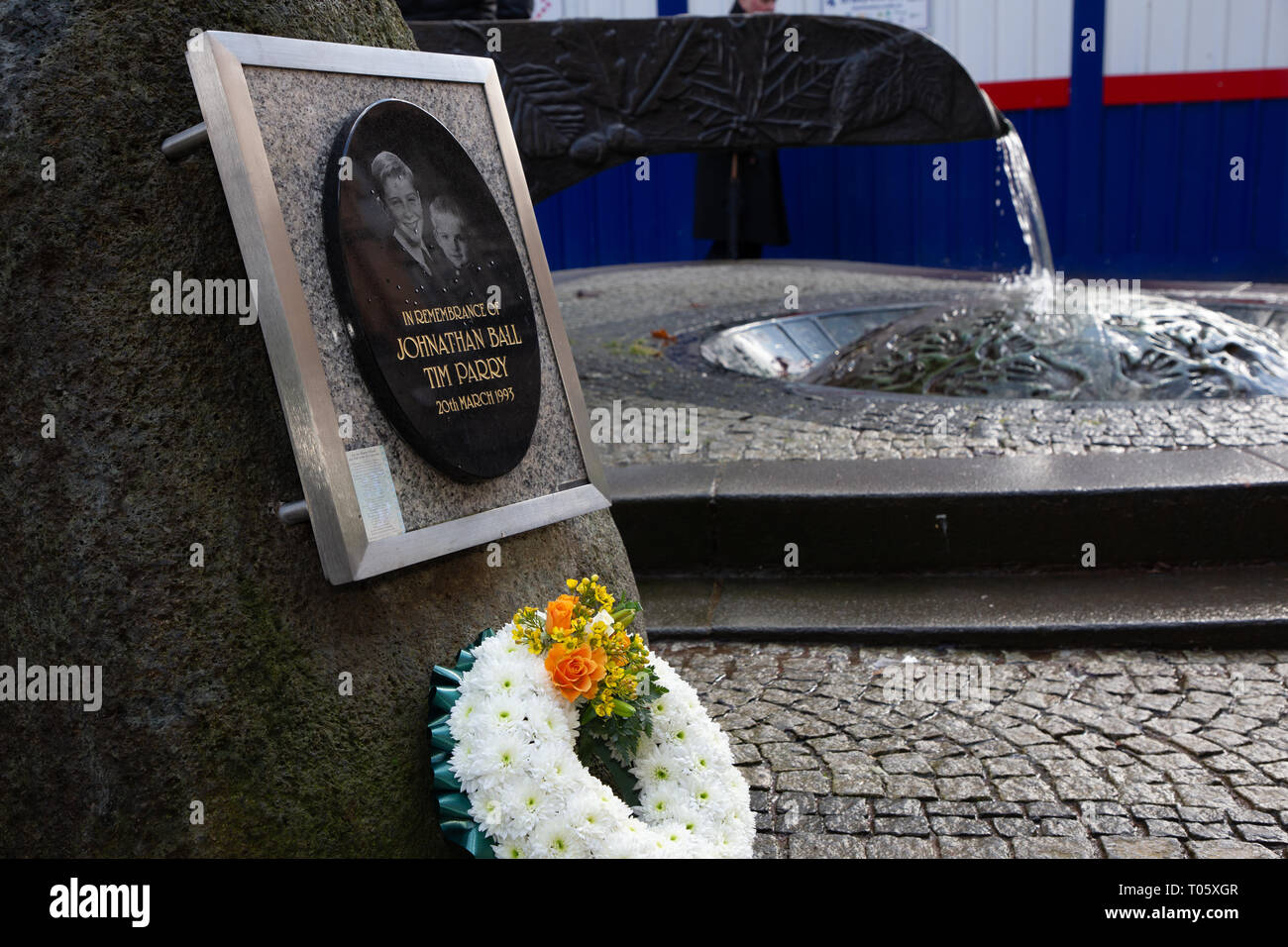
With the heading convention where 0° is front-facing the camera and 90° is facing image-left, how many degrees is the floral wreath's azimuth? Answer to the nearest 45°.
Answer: approximately 315°

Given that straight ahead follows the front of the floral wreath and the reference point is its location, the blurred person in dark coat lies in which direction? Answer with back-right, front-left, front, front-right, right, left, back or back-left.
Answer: back-left

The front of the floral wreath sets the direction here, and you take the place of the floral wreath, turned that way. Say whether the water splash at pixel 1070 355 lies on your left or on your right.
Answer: on your left

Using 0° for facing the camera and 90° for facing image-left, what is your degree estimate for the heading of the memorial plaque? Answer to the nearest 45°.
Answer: approximately 315°

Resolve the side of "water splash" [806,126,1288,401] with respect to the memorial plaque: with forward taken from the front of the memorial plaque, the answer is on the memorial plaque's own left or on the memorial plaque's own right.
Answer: on the memorial plaque's own left

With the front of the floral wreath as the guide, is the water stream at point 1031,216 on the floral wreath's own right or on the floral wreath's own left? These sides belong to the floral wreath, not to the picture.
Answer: on the floral wreath's own left

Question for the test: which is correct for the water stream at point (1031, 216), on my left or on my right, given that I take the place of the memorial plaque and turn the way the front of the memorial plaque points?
on my left

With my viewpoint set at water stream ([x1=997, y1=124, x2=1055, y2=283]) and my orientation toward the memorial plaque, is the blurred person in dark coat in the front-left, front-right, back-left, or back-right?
back-right
